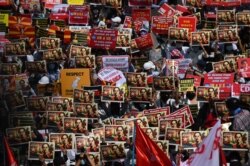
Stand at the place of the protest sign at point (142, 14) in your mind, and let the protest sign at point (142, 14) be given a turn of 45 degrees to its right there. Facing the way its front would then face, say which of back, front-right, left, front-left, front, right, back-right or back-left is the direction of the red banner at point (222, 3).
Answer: back-left

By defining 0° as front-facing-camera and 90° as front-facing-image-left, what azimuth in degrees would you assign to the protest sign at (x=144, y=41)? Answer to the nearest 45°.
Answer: approximately 0°

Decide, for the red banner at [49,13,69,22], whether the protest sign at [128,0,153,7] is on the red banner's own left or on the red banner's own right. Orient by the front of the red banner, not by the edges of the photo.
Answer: on the red banner's own left

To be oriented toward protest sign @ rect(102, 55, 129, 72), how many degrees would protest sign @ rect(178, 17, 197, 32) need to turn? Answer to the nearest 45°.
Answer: approximately 45° to its right

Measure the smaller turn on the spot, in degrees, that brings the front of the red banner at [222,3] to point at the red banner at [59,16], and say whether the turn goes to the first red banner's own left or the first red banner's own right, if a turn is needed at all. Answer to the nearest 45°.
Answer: approximately 90° to the first red banner's own right

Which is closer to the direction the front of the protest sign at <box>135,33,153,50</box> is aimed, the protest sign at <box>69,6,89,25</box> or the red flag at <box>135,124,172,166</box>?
the red flag

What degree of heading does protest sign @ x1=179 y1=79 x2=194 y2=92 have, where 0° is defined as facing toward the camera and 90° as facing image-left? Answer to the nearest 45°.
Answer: approximately 0°
